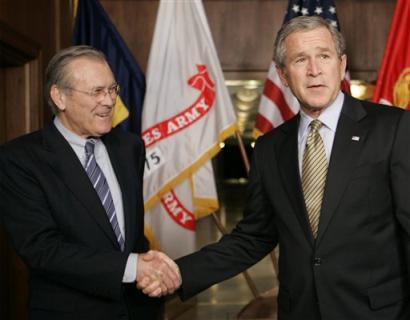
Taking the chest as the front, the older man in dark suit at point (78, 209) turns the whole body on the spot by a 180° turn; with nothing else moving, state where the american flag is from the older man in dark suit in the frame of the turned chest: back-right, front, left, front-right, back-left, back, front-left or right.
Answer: right

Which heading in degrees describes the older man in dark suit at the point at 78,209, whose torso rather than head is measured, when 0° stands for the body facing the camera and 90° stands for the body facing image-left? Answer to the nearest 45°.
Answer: approximately 315°

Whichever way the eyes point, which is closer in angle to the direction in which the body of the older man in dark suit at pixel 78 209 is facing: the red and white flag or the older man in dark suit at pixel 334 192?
the older man in dark suit

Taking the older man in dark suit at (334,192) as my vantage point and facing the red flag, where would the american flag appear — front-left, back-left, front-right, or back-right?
front-left

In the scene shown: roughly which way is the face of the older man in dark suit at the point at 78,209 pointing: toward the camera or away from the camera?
toward the camera

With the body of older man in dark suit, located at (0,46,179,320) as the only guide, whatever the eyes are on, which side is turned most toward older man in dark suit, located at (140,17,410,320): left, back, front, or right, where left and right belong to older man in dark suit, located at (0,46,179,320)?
front

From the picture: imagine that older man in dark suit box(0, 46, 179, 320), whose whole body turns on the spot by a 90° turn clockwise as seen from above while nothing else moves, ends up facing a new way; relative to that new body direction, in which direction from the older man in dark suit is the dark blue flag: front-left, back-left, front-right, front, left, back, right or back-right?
back-right

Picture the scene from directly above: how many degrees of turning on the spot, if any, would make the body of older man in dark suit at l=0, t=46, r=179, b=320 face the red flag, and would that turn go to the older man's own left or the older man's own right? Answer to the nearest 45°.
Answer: approximately 90° to the older man's own left

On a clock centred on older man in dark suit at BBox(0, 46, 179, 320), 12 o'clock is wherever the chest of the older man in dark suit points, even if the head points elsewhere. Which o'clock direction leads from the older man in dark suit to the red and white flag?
The red and white flag is roughly at 8 o'clock from the older man in dark suit.
